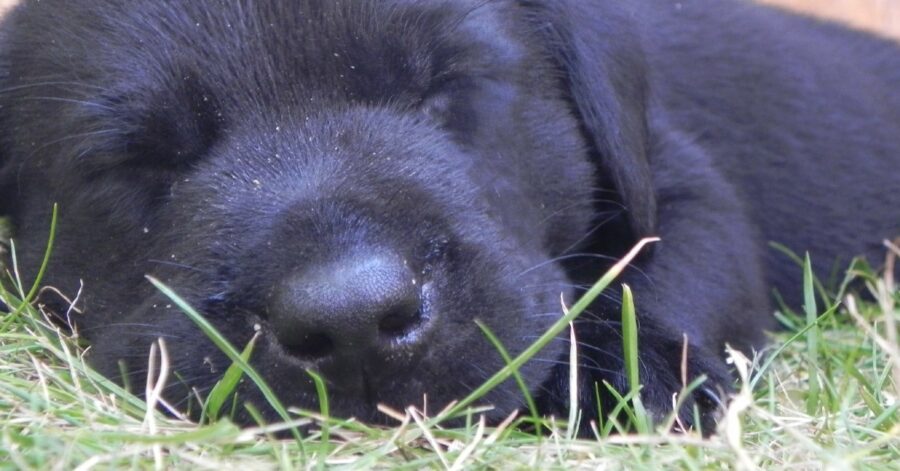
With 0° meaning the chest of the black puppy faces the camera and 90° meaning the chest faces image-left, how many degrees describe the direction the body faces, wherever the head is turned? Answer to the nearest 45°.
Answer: approximately 45°

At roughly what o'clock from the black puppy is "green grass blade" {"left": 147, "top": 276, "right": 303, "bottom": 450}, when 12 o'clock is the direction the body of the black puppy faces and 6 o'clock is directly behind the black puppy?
The green grass blade is roughly at 11 o'clock from the black puppy.

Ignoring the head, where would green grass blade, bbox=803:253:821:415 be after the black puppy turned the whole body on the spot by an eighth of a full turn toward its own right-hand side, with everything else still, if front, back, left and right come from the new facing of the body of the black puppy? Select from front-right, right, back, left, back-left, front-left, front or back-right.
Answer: back
